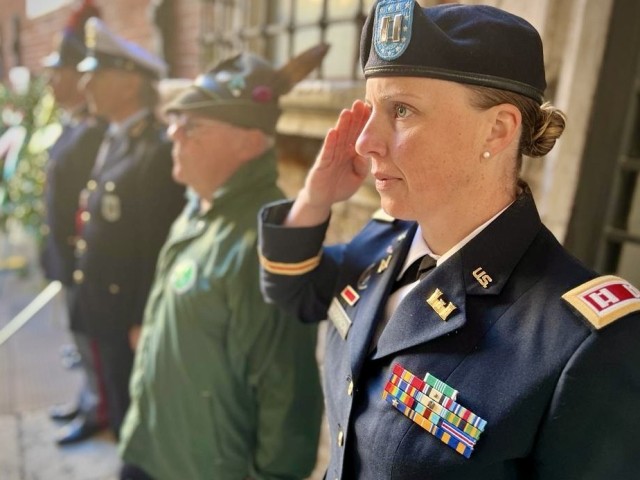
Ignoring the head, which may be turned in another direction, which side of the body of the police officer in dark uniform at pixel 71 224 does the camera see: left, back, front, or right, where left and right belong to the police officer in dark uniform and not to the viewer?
left

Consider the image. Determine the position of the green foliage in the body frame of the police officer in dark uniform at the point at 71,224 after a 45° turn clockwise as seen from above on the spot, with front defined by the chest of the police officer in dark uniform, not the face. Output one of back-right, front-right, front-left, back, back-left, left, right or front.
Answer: front-right

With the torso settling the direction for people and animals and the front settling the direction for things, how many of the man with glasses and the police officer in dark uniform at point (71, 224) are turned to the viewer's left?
2

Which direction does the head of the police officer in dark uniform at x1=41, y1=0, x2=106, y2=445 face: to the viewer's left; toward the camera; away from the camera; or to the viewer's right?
to the viewer's left

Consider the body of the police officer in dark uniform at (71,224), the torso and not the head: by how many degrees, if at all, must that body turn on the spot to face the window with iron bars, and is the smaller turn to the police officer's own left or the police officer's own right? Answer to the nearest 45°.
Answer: approximately 180°

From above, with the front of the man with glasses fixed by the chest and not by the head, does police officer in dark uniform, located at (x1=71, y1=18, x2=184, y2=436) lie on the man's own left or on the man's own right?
on the man's own right

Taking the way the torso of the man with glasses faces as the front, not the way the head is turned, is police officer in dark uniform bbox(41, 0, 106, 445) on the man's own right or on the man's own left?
on the man's own right

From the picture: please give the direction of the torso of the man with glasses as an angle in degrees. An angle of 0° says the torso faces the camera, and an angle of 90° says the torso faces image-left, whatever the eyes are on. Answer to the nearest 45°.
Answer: approximately 90°
